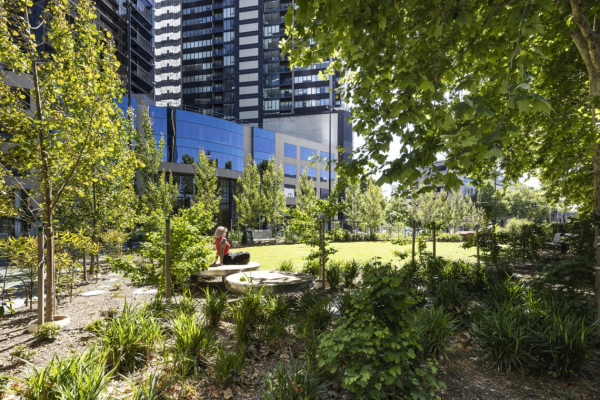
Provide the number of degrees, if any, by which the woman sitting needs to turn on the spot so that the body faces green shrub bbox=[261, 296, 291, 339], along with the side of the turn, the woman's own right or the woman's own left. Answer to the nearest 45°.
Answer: approximately 90° to the woman's own right

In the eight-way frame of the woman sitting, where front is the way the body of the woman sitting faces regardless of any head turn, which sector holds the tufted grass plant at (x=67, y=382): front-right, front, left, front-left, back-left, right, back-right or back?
right

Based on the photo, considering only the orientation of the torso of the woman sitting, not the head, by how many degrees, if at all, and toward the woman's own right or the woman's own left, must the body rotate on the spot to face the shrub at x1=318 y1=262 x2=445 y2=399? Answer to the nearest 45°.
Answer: approximately 90° to the woman's own right

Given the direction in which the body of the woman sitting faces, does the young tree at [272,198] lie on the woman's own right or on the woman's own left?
on the woman's own left

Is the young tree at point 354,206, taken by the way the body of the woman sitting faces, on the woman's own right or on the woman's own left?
on the woman's own left

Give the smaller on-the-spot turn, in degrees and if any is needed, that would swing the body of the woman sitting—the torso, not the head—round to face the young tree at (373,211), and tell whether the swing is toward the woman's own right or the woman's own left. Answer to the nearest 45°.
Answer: approximately 45° to the woman's own left

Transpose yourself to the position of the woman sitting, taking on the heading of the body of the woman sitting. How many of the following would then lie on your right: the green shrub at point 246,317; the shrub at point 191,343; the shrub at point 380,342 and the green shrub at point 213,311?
4

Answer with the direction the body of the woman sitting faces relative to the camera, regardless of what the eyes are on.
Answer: to the viewer's right

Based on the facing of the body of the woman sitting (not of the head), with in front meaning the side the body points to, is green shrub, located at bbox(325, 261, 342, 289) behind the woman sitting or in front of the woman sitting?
in front

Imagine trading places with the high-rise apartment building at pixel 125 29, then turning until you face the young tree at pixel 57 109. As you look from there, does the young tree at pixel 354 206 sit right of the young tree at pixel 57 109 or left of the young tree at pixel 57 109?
left

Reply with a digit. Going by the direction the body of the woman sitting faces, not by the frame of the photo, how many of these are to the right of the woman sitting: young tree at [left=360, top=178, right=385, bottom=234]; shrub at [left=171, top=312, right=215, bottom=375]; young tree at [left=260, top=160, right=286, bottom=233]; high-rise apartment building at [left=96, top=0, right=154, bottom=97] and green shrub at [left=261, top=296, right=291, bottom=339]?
2

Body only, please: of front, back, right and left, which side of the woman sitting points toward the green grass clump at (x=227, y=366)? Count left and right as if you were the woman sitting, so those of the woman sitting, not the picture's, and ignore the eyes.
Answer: right
